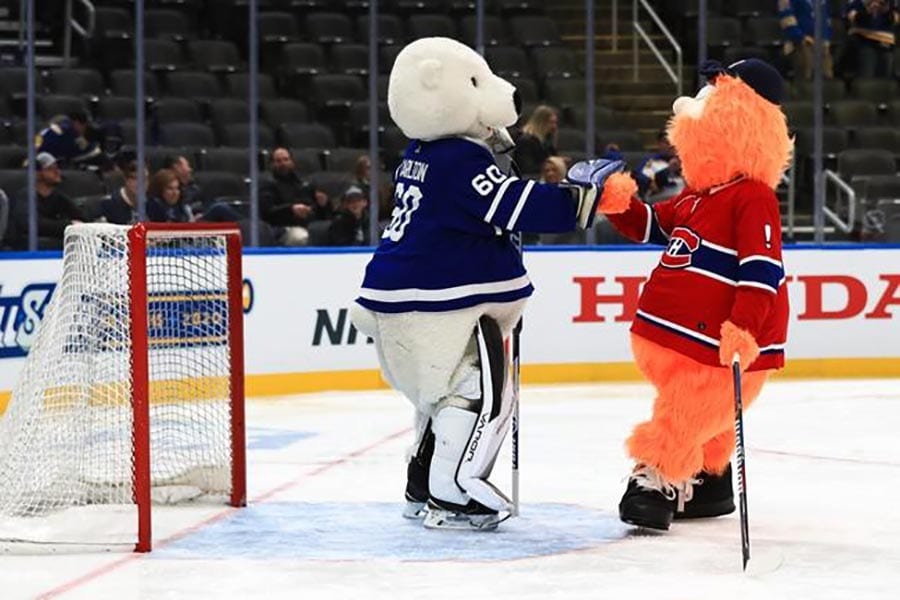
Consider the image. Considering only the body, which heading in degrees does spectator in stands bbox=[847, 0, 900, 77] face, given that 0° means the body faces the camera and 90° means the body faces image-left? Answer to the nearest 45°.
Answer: approximately 0°

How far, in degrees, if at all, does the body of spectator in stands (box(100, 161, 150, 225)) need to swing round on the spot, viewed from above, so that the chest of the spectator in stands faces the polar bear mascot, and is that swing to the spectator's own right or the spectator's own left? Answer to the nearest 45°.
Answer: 0° — they already face it

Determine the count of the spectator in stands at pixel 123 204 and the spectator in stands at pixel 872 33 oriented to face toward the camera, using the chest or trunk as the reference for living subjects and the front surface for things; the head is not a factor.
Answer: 2

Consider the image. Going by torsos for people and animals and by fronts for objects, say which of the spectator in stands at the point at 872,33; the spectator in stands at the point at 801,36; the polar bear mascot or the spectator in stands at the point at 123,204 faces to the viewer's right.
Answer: the polar bear mascot

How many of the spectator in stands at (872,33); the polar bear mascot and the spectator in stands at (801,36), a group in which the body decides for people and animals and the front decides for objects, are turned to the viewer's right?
1

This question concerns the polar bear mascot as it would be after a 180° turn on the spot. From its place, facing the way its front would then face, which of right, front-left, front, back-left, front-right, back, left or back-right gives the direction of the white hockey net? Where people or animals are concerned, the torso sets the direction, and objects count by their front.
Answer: front

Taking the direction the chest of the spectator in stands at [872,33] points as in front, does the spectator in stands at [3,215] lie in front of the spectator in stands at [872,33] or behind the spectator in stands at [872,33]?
in front

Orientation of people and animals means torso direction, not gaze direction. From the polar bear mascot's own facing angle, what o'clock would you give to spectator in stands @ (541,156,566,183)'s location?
The spectator in stands is roughly at 9 o'clock from the polar bear mascot.

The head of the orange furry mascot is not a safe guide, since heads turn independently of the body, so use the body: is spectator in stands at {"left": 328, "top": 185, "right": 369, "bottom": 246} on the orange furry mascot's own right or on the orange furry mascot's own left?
on the orange furry mascot's own right

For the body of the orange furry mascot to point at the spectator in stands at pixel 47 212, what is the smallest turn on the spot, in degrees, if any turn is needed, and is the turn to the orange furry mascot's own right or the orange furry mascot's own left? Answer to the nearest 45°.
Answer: approximately 90° to the orange furry mascot's own right

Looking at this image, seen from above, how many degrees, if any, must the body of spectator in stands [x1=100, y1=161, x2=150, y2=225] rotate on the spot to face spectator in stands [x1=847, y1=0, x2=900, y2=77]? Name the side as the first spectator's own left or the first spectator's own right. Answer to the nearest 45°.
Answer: approximately 135° to the first spectator's own left
